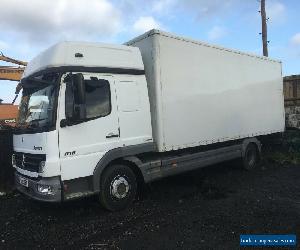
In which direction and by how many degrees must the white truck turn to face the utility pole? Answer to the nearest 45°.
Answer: approximately 180°

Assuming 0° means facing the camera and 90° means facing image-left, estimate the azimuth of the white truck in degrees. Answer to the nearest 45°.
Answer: approximately 45°

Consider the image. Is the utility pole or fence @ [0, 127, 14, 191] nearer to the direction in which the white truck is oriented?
the fence

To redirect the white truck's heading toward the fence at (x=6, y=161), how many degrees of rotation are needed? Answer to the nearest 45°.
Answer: approximately 90° to its right

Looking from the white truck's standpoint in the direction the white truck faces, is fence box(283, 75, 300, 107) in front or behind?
behind

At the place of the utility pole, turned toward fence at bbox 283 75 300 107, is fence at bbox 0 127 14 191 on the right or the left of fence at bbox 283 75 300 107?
right
